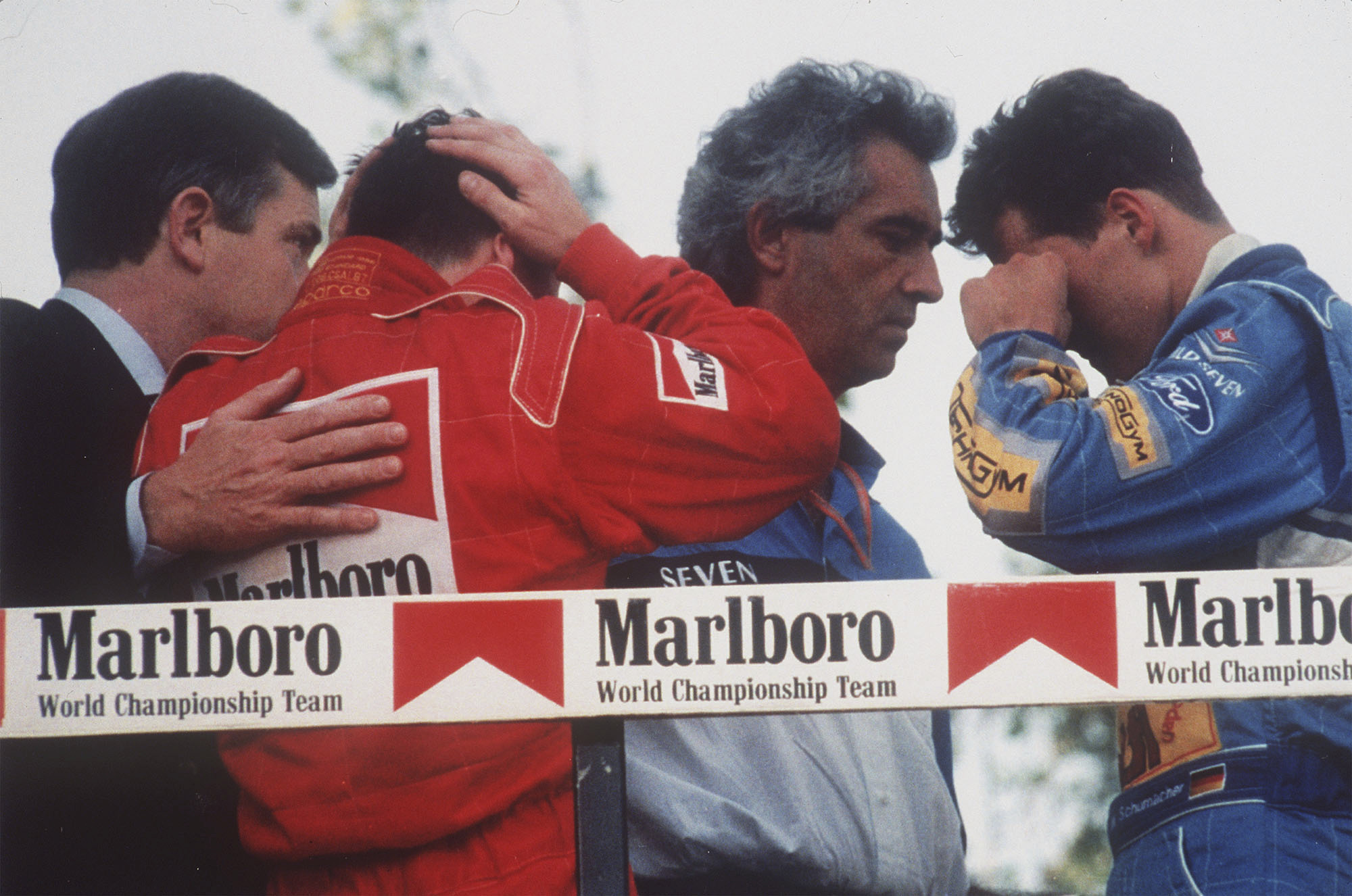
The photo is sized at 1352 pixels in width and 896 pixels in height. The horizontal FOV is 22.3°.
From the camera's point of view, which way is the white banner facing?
toward the camera

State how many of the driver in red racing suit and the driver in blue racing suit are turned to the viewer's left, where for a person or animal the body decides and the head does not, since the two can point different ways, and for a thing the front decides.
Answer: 1

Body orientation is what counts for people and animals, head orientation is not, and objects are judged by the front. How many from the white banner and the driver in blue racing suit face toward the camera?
1

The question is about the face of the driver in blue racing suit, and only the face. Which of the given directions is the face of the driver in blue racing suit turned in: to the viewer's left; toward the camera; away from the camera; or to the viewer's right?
to the viewer's left

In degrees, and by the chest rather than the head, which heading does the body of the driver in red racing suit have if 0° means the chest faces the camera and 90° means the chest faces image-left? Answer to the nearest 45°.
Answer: approximately 225°

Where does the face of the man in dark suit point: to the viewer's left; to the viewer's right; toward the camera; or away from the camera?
to the viewer's right

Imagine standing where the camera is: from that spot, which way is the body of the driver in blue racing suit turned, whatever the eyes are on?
to the viewer's left

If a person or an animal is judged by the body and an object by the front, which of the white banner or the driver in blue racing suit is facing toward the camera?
the white banner
